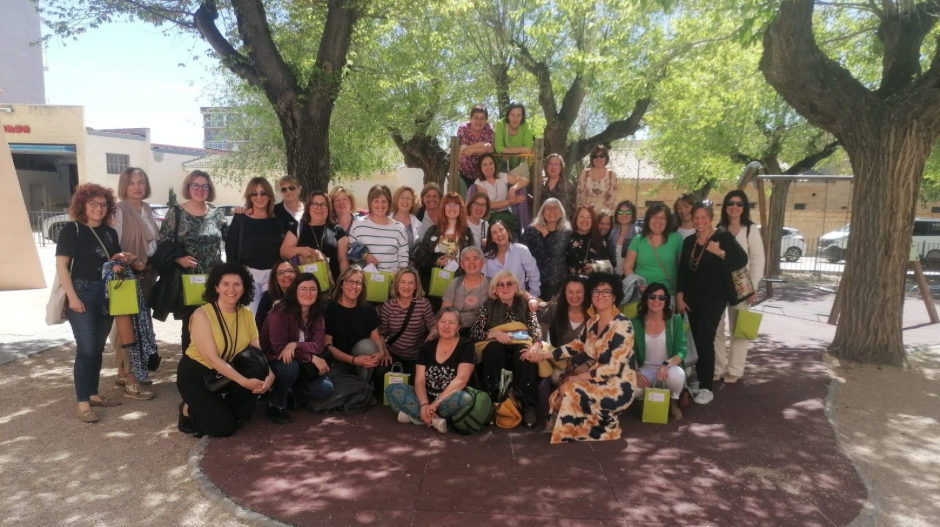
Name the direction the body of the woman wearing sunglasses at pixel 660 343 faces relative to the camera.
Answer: toward the camera

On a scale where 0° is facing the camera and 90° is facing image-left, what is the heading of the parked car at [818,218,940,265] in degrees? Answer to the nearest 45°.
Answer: approximately 90°

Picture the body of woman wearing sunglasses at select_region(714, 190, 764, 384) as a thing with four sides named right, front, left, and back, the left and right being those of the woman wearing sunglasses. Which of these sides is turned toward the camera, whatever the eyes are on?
front

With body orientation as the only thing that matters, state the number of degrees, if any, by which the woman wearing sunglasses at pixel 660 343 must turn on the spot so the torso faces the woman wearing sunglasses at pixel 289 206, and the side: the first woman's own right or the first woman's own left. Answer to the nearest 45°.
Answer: approximately 90° to the first woman's own right

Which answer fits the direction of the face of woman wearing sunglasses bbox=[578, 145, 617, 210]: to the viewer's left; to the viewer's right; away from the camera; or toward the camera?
toward the camera

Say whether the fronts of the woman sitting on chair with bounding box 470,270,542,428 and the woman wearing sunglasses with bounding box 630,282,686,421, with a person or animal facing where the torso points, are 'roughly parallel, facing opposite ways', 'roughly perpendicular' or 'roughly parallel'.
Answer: roughly parallel

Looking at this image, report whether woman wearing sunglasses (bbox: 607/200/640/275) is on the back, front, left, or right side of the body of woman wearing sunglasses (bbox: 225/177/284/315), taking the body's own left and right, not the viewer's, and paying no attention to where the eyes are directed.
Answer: left

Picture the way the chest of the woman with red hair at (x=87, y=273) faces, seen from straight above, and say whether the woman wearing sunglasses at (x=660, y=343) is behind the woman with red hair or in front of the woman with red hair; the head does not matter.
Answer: in front

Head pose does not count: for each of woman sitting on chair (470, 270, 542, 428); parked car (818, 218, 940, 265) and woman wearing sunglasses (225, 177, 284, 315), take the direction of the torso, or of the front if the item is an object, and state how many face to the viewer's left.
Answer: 1

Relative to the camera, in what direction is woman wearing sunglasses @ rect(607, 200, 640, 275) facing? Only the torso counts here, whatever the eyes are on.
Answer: toward the camera

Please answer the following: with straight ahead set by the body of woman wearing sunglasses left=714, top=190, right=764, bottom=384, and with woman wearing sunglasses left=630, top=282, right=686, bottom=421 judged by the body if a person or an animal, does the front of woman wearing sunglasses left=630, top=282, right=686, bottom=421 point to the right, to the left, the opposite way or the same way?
the same way

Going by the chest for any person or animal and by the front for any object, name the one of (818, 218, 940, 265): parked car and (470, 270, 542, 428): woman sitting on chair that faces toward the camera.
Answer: the woman sitting on chair

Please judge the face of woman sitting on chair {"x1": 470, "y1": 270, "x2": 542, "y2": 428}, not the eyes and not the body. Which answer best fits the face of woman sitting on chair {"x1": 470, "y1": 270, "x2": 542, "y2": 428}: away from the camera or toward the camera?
toward the camera

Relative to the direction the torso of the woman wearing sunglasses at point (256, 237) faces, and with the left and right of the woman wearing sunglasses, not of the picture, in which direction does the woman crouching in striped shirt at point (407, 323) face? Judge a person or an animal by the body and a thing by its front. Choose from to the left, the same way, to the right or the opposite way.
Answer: the same way
